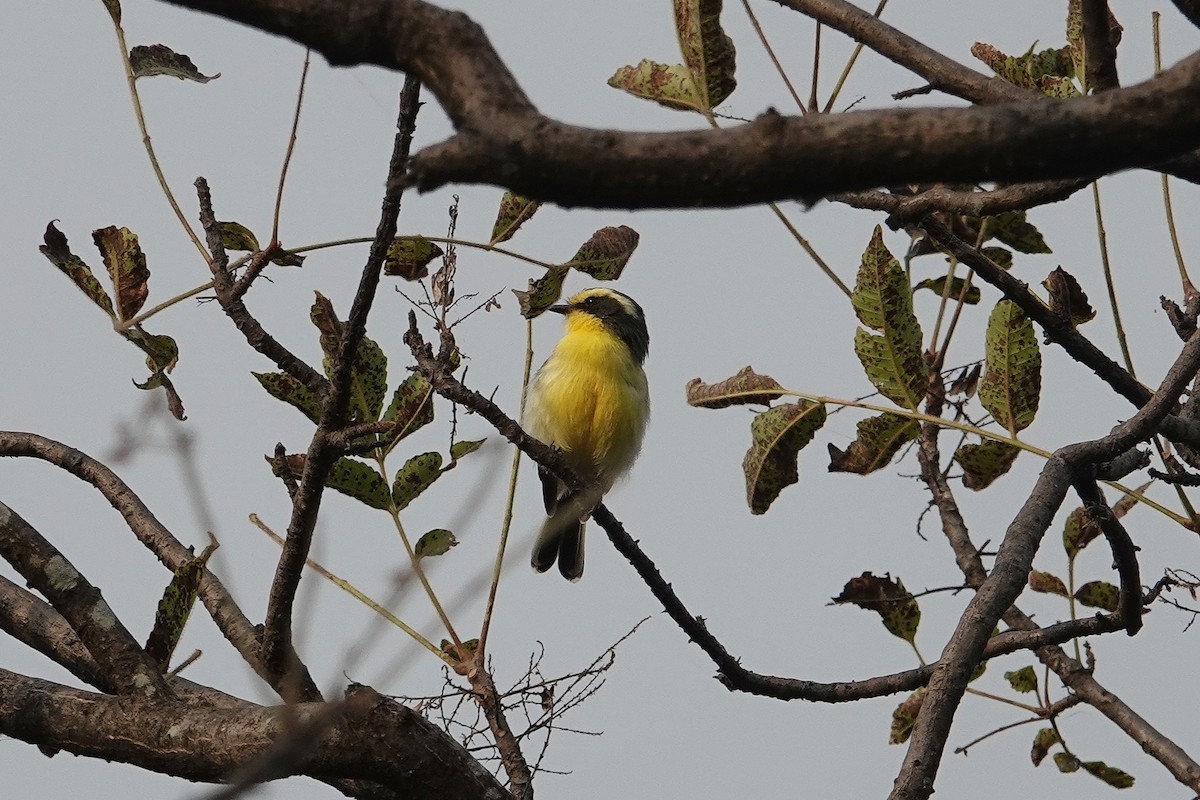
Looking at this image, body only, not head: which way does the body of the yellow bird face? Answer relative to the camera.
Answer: toward the camera
